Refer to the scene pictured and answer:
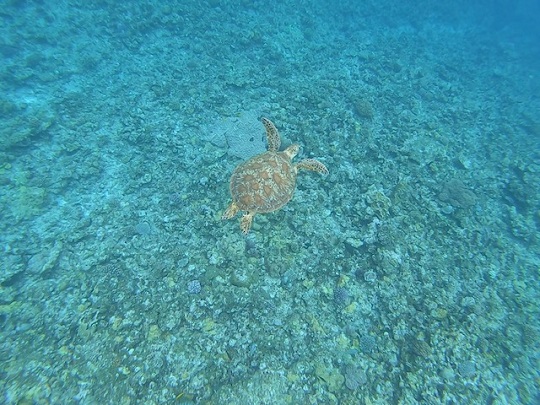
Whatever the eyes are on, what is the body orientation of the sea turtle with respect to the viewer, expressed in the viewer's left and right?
facing away from the viewer and to the right of the viewer
